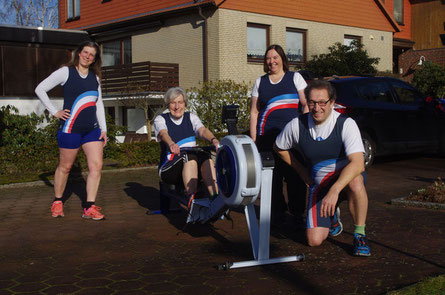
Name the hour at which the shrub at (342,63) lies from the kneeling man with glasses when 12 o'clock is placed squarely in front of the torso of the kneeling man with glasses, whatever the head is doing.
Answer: The shrub is roughly at 6 o'clock from the kneeling man with glasses.

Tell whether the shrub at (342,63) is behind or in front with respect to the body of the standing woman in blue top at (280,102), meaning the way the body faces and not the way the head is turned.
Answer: behind

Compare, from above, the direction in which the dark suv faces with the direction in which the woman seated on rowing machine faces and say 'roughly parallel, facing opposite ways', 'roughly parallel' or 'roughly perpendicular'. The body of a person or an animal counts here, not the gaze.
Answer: roughly perpendicular

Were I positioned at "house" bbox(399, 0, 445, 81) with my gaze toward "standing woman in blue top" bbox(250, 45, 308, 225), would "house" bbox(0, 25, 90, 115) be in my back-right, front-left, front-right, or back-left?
front-right

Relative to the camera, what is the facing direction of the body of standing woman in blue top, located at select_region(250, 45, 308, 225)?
toward the camera

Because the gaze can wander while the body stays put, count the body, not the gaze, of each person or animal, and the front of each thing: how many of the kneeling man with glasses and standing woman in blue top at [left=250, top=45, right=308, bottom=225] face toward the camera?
2

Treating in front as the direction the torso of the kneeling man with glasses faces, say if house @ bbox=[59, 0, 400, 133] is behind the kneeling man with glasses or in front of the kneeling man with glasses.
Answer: behind

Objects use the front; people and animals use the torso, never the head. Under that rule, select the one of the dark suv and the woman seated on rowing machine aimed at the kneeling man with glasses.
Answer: the woman seated on rowing machine

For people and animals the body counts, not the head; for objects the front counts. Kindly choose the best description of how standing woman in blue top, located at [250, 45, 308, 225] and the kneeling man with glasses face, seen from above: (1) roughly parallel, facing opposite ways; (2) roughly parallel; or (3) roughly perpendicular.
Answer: roughly parallel

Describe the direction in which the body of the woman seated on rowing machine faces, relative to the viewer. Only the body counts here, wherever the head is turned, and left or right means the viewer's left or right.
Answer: facing the viewer and to the right of the viewer

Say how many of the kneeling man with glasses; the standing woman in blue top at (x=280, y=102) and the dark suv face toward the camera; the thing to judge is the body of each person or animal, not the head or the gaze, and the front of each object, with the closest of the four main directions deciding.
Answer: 2

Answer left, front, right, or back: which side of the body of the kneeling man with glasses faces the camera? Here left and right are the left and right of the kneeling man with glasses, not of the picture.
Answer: front

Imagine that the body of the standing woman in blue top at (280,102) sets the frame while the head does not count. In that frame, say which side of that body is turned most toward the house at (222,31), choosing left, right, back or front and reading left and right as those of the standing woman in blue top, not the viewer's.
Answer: back

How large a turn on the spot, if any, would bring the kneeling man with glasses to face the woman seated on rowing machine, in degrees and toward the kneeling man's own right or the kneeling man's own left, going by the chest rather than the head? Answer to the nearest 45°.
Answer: approximately 135° to the kneeling man's own right

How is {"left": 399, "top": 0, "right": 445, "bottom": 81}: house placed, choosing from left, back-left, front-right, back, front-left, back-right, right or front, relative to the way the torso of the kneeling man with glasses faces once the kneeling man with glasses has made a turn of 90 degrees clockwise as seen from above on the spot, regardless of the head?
right

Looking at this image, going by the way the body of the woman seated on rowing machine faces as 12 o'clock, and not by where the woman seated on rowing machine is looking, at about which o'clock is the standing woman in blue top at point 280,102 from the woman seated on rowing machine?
The standing woman in blue top is roughly at 11 o'clock from the woman seated on rowing machine.
